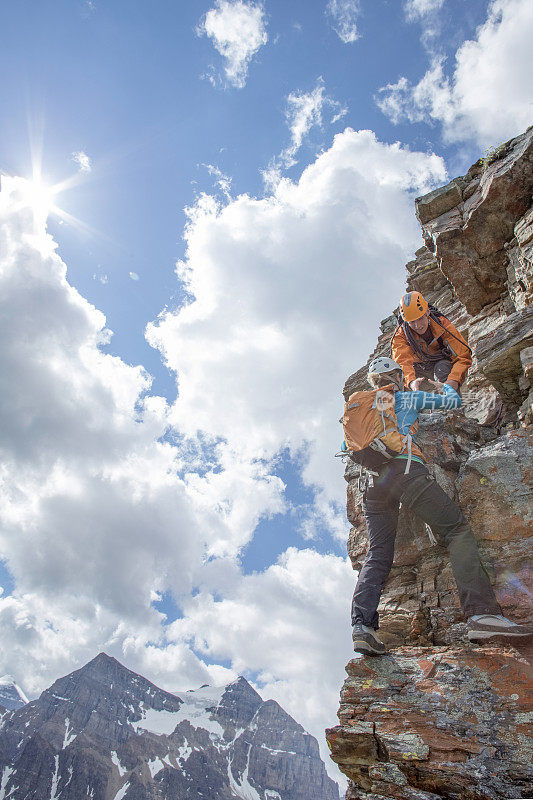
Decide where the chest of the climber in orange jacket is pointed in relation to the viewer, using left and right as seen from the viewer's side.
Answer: facing the viewer

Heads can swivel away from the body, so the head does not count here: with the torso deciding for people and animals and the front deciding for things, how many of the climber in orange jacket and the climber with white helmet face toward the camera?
1

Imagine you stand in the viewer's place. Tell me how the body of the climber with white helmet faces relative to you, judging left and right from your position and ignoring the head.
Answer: facing away from the viewer and to the right of the viewer

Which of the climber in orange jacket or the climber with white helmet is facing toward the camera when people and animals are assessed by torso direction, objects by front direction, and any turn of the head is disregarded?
the climber in orange jacket
